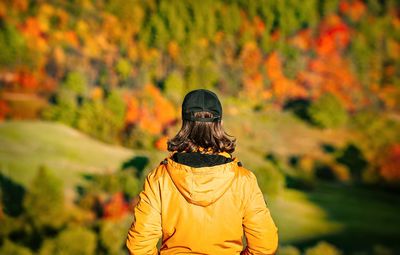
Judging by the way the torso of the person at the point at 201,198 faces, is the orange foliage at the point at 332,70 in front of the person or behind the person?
in front

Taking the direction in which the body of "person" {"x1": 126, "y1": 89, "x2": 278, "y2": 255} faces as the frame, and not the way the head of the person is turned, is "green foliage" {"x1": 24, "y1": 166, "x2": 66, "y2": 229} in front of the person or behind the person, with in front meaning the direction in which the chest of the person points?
in front

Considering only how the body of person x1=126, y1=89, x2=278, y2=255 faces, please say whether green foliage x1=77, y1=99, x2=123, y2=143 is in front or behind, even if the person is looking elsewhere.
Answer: in front

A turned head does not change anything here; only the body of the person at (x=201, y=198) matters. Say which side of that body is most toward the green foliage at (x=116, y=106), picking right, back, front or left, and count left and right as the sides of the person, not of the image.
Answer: front

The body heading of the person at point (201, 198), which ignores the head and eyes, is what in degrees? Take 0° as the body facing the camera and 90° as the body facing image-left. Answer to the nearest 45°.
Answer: approximately 180°
